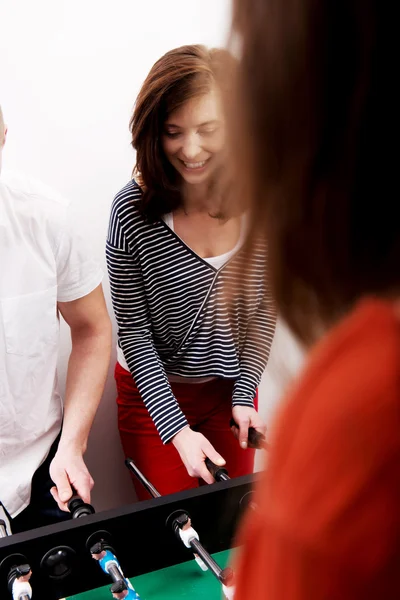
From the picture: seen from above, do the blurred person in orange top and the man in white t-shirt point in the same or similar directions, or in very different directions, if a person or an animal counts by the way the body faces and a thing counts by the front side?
very different directions

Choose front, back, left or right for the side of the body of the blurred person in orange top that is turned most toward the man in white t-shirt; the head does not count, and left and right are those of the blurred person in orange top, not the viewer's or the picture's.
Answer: front

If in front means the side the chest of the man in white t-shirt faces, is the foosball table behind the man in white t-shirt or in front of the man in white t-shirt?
in front

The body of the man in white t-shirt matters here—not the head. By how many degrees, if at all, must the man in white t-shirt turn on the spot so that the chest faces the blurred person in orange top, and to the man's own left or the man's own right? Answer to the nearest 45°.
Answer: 0° — they already face them

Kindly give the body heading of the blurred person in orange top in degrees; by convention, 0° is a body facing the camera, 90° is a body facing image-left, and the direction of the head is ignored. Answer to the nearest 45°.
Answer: approximately 135°

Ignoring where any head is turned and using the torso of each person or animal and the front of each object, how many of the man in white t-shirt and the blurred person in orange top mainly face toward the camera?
1

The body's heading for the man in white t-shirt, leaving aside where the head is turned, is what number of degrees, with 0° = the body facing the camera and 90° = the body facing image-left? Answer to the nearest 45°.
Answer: approximately 0°
